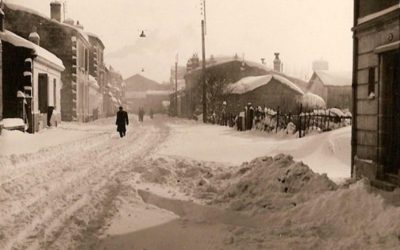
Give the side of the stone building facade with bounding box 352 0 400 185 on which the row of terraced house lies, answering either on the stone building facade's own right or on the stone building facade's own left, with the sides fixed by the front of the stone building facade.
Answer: on the stone building facade's own right

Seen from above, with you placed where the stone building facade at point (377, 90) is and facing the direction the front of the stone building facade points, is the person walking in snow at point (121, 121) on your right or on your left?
on your right

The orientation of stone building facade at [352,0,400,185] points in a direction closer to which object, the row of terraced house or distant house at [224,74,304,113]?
the row of terraced house

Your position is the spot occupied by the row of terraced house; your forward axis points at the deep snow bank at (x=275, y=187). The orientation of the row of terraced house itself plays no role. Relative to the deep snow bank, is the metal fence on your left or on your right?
left

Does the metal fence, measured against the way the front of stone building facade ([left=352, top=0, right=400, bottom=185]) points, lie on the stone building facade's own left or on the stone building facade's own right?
on the stone building facade's own right

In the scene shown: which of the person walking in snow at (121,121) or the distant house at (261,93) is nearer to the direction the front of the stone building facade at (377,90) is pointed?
the person walking in snow

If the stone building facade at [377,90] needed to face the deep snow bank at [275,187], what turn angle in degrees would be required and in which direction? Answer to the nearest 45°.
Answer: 0° — it already faces it

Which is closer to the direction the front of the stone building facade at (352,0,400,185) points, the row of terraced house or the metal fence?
the row of terraced house

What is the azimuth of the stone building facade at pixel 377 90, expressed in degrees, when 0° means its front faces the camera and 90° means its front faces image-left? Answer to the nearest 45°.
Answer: approximately 45°

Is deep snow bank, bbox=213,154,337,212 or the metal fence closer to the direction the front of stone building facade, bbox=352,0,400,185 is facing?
the deep snow bank
